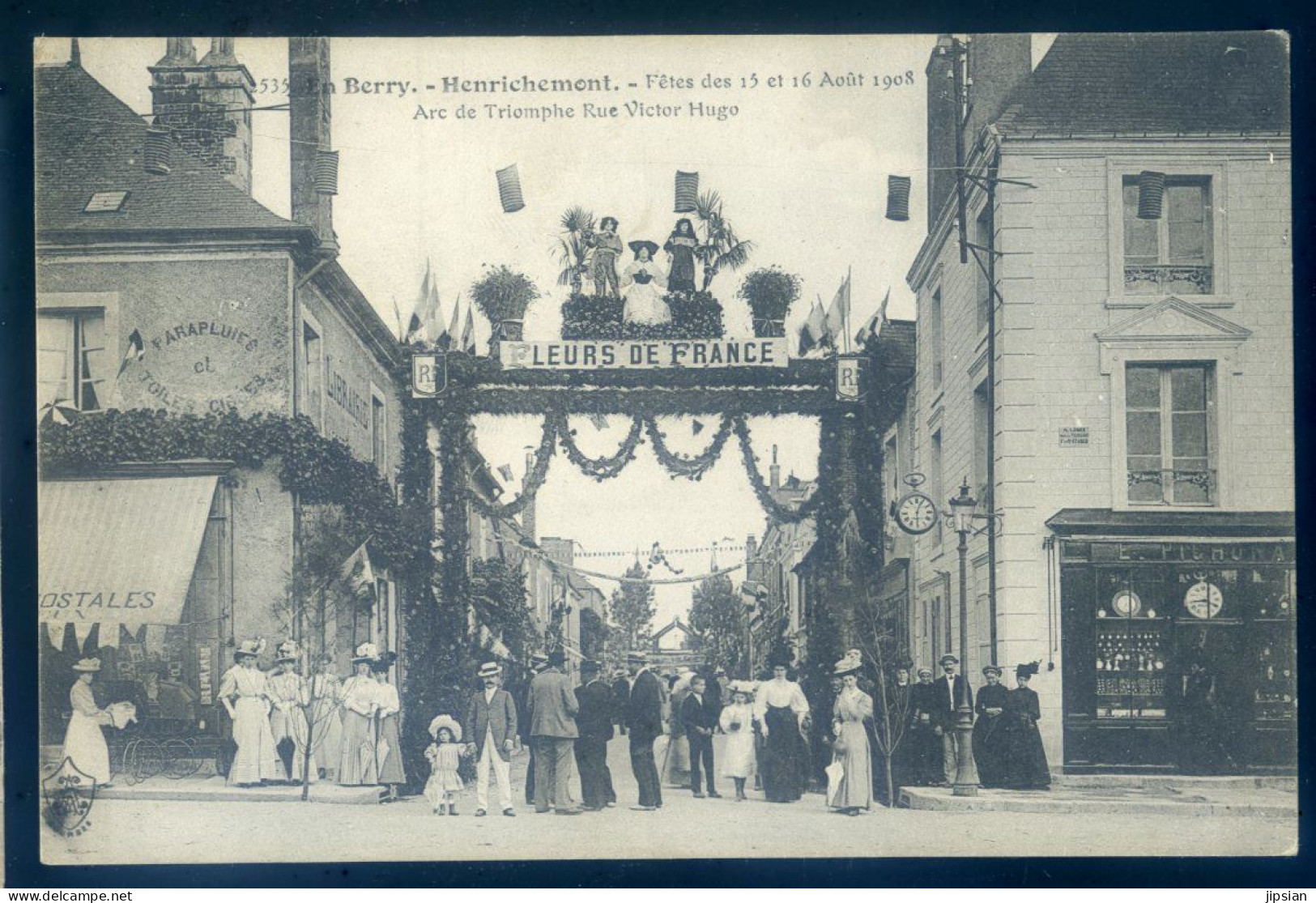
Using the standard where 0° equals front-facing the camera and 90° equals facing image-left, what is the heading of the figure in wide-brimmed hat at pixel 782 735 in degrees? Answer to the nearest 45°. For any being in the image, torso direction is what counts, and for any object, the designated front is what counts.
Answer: approximately 0°

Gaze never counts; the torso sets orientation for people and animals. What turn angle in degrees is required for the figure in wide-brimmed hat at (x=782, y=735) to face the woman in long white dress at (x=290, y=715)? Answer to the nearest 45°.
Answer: approximately 90° to its right

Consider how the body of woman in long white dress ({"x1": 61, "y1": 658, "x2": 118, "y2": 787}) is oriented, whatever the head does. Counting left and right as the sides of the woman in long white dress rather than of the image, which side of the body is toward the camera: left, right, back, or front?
right
